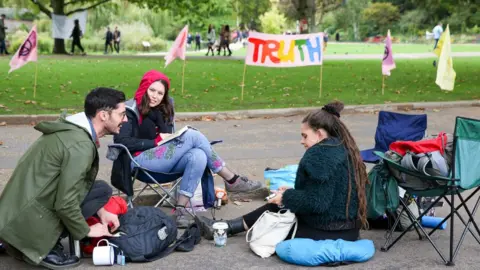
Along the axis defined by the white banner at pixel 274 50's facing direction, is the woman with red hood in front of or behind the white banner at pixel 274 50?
in front

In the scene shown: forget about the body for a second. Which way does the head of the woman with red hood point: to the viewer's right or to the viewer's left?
to the viewer's left

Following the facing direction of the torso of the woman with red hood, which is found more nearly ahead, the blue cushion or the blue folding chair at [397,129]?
the blue cushion

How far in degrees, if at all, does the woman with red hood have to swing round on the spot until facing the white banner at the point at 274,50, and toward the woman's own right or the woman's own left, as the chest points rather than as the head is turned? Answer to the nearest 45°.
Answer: approximately 135° to the woman's own left

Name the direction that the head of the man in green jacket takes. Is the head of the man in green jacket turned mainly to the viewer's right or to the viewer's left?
to the viewer's right

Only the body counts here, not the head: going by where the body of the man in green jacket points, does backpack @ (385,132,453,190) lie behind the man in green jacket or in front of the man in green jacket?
in front

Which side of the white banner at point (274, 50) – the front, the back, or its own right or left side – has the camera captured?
front

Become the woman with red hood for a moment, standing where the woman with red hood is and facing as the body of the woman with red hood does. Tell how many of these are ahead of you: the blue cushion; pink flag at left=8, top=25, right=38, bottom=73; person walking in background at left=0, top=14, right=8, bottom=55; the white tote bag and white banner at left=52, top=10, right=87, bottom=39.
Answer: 2

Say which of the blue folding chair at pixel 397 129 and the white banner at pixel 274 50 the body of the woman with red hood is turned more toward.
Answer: the blue folding chair

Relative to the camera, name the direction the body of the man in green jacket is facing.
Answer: to the viewer's right

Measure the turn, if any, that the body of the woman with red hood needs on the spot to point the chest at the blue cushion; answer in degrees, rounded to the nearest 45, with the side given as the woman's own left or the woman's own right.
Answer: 0° — they already face it

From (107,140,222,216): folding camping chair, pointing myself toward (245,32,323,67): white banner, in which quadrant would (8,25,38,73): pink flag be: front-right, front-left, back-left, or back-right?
front-left

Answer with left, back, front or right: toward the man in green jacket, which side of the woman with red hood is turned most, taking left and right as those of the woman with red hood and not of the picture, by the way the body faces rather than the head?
right

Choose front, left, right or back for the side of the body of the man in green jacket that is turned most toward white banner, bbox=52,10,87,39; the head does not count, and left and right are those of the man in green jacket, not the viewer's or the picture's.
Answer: left

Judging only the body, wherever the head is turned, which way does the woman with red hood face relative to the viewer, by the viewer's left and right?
facing the viewer and to the right of the viewer

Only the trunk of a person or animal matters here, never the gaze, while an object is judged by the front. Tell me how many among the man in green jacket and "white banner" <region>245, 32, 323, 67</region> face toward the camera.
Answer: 1

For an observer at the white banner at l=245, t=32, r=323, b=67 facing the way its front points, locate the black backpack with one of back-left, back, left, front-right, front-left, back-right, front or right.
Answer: front

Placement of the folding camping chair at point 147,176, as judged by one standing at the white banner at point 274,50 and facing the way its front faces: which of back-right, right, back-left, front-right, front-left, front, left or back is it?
front

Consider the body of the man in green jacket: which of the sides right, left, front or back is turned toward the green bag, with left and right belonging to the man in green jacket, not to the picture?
front

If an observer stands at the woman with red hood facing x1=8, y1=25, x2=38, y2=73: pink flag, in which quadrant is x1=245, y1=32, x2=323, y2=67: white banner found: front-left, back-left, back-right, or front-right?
front-right
